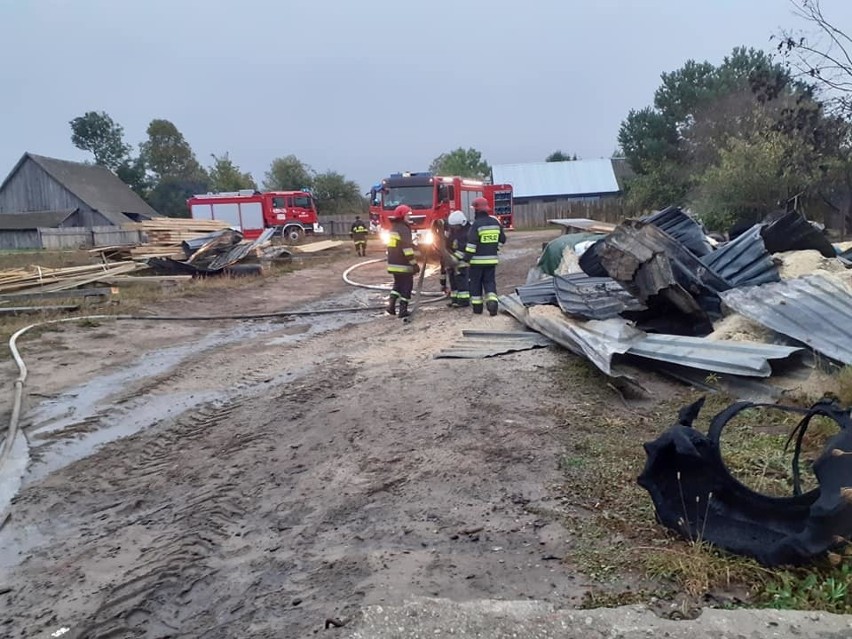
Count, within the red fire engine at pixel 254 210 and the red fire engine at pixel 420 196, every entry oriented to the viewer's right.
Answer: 1

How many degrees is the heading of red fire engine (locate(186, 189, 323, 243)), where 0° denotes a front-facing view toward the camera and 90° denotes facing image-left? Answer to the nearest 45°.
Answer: approximately 270°

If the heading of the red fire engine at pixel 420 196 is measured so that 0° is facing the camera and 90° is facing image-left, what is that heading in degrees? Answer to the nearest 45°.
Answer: approximately 45°

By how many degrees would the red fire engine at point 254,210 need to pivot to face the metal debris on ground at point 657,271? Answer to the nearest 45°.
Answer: approximately 90° to its right

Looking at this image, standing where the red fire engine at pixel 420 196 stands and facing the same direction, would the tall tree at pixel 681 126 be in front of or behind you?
behind

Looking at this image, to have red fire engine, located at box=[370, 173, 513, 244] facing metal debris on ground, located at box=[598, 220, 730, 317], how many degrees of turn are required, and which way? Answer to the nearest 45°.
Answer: approximately 45° to its left

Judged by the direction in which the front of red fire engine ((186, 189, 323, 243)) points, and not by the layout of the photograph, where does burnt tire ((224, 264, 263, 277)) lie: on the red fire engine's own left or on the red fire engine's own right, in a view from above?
on the red fire engine's own right

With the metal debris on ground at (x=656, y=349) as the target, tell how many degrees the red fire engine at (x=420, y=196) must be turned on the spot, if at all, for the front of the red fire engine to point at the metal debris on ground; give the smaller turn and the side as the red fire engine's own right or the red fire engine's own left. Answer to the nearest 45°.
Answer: approximately 45° to the red fire engine's own left
